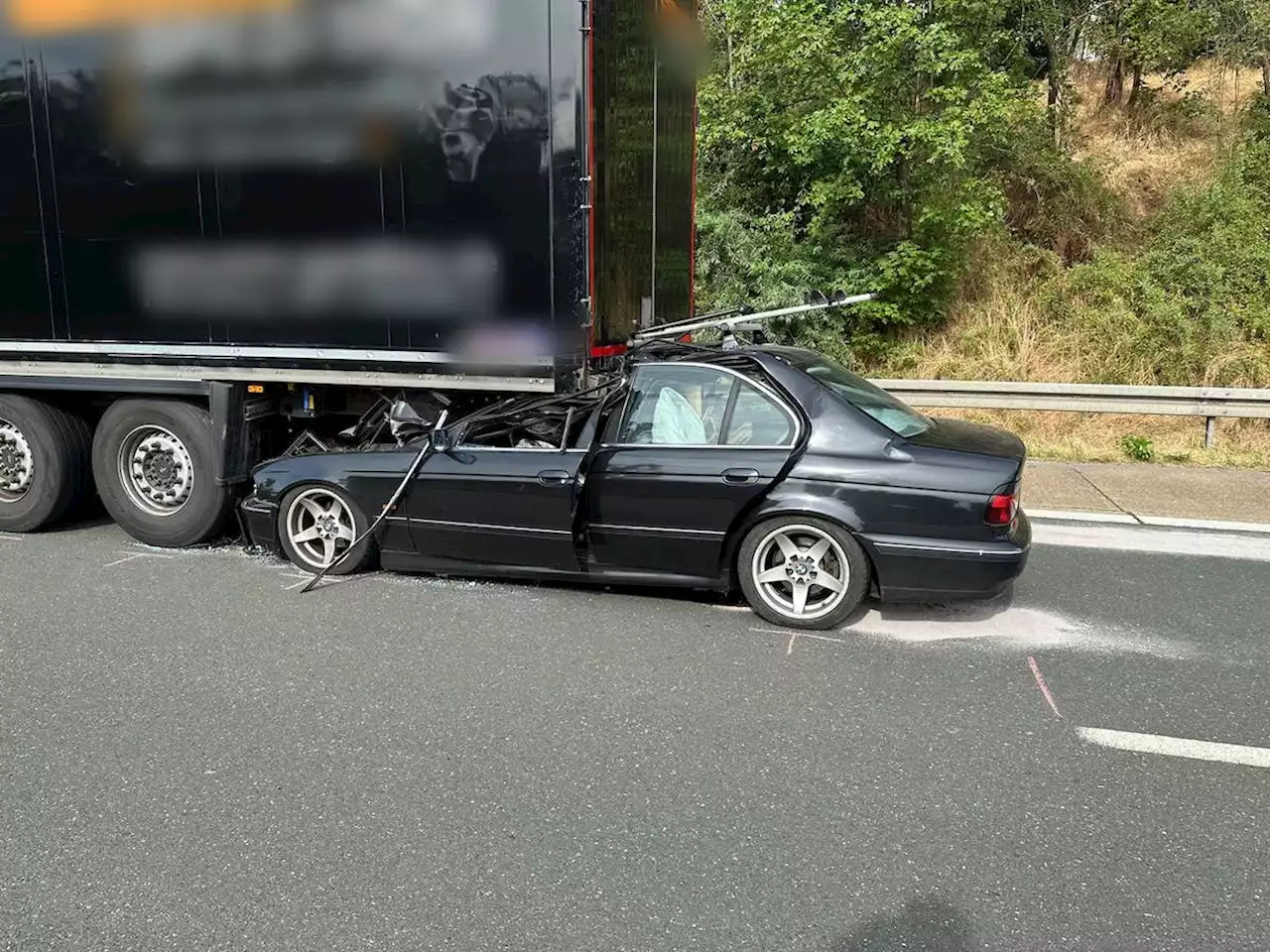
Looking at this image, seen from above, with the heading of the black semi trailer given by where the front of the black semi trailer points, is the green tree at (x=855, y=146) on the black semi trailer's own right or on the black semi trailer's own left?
on the black semi trailer's own right

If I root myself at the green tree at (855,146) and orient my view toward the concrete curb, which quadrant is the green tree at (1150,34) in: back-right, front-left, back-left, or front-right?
back-left

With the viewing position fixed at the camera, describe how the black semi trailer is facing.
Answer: facing away from the viewer and to the left of the viewer

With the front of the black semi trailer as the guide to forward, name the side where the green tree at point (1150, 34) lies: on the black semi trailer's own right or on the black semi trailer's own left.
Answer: on the black semi trailer's own right

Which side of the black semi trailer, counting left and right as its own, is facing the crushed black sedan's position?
back

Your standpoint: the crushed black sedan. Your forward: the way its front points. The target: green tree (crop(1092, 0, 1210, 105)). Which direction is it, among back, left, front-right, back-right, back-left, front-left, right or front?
back-right

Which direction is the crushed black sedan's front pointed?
to the viewer's left

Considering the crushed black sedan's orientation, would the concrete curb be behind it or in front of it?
behind

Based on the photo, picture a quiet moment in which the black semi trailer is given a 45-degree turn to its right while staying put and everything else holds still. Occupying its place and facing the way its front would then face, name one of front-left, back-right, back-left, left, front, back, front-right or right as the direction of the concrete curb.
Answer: right

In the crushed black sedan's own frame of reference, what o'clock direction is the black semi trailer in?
The black semi trailer is roughly at 1 o'clock from the crushed black sedan.

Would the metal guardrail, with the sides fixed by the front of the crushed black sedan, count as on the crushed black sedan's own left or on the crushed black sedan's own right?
on the crushed black sedan's own right
